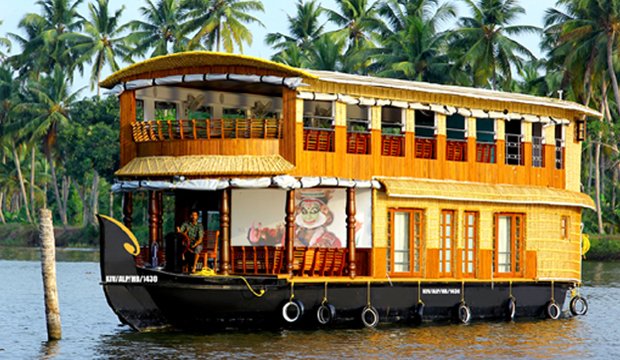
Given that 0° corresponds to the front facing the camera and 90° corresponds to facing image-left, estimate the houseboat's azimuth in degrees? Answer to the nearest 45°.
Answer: approximately 45°

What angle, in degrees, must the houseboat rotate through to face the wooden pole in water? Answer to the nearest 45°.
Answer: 0° — it already faces it
